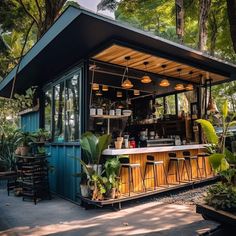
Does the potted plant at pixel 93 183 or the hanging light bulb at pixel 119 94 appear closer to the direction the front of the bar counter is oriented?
the potted plant

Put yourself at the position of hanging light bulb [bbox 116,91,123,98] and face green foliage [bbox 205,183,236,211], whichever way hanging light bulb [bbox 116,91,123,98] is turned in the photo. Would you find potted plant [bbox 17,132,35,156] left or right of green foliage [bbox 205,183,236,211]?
right

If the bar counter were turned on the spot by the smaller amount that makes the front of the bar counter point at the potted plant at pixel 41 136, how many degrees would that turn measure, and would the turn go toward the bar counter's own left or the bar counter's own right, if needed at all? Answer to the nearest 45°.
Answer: approximately 135° to the bar counter's own right

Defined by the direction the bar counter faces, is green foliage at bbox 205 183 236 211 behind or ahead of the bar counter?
ahead

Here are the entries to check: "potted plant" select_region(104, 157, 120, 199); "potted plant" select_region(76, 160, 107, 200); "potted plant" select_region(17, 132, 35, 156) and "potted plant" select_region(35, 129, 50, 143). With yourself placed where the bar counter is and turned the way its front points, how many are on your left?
0

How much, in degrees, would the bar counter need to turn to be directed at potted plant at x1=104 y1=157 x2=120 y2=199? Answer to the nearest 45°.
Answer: approximately 90° to its right

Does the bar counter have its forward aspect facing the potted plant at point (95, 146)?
no

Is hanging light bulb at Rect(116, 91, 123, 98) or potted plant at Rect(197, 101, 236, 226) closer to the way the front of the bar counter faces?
the potted plant

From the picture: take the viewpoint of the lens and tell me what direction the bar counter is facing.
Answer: facing the viewer and to the right of the viewer

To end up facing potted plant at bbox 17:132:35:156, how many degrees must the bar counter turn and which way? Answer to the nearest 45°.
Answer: approximately 135° to its right

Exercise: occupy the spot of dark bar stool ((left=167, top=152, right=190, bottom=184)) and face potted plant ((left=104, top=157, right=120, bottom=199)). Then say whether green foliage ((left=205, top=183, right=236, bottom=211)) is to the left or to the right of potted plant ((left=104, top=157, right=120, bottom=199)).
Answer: left

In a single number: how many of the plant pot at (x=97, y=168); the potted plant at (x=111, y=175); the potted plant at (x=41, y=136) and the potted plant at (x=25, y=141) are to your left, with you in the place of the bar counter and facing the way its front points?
0

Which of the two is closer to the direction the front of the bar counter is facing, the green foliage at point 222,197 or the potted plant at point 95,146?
the green foliage

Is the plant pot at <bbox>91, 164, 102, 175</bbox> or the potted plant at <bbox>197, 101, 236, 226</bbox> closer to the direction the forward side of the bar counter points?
the potted plant

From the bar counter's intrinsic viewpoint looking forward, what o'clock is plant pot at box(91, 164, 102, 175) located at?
The plant pot is roughly at 3 o'clock from the bar counter.

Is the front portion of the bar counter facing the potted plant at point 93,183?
no
